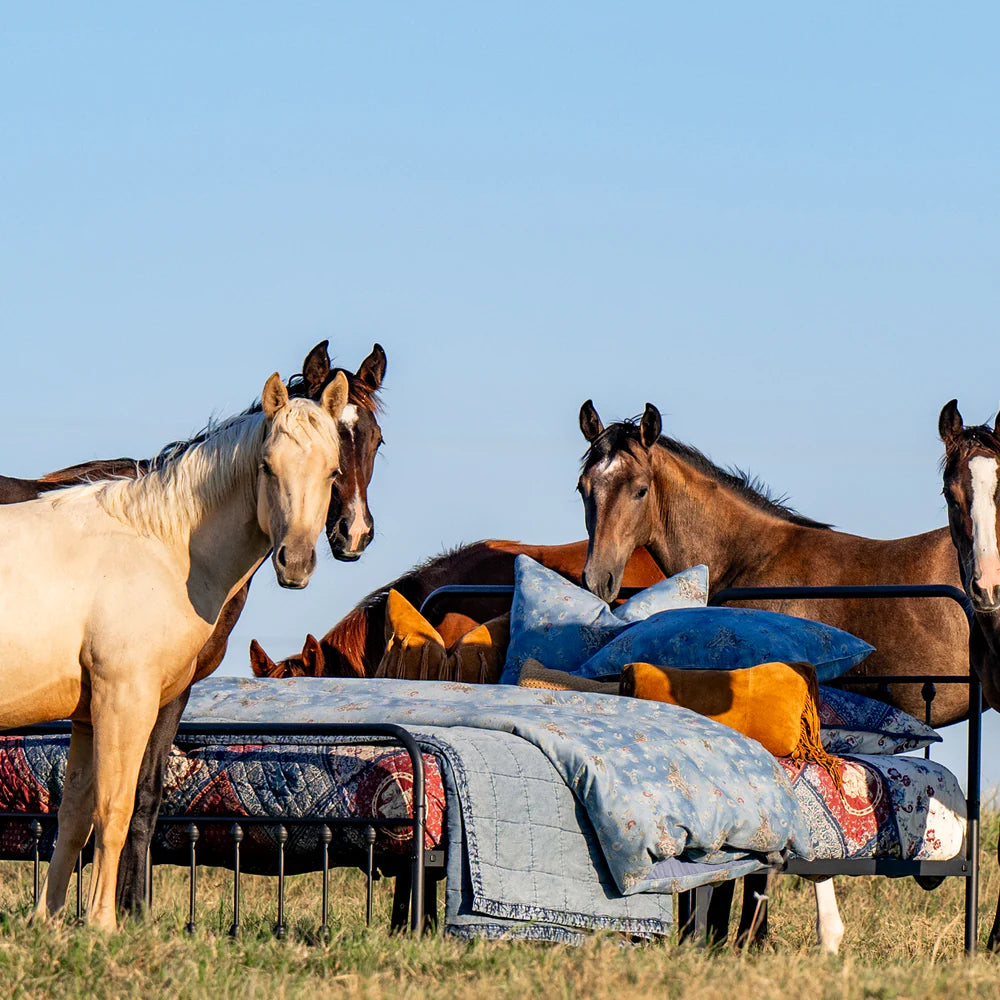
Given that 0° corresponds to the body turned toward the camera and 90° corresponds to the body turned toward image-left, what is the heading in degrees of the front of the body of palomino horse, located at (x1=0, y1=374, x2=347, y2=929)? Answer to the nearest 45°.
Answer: approximately 270°
